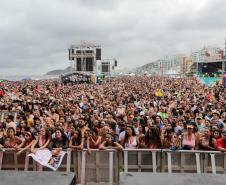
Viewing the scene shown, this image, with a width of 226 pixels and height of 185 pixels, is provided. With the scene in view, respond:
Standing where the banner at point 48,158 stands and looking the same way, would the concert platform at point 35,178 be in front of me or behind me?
in front

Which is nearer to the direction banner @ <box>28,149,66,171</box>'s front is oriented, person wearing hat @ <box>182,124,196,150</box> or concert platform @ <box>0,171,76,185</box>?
the concert platform

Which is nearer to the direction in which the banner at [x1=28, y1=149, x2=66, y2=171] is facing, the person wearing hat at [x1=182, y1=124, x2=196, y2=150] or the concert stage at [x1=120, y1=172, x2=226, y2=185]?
the concert stage

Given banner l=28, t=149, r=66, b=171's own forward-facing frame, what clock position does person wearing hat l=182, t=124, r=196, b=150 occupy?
The person wearing hat is roughly at 9 o'clock from the banner.

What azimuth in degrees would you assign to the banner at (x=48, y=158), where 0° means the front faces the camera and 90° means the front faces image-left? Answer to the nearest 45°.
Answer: approximately 0°

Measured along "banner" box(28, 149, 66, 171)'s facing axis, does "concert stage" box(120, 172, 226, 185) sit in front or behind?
in front
